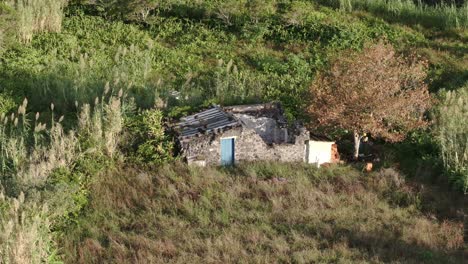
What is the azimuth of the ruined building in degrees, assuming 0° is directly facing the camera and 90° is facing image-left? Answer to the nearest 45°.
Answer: approximately 0°

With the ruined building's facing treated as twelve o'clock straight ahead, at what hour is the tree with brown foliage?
The tree with brown foliage is roughly at 9 o'clock from the ruined building.

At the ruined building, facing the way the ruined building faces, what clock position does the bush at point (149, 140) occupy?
The bush is roughly at 3 o'clock from the ruined building.
